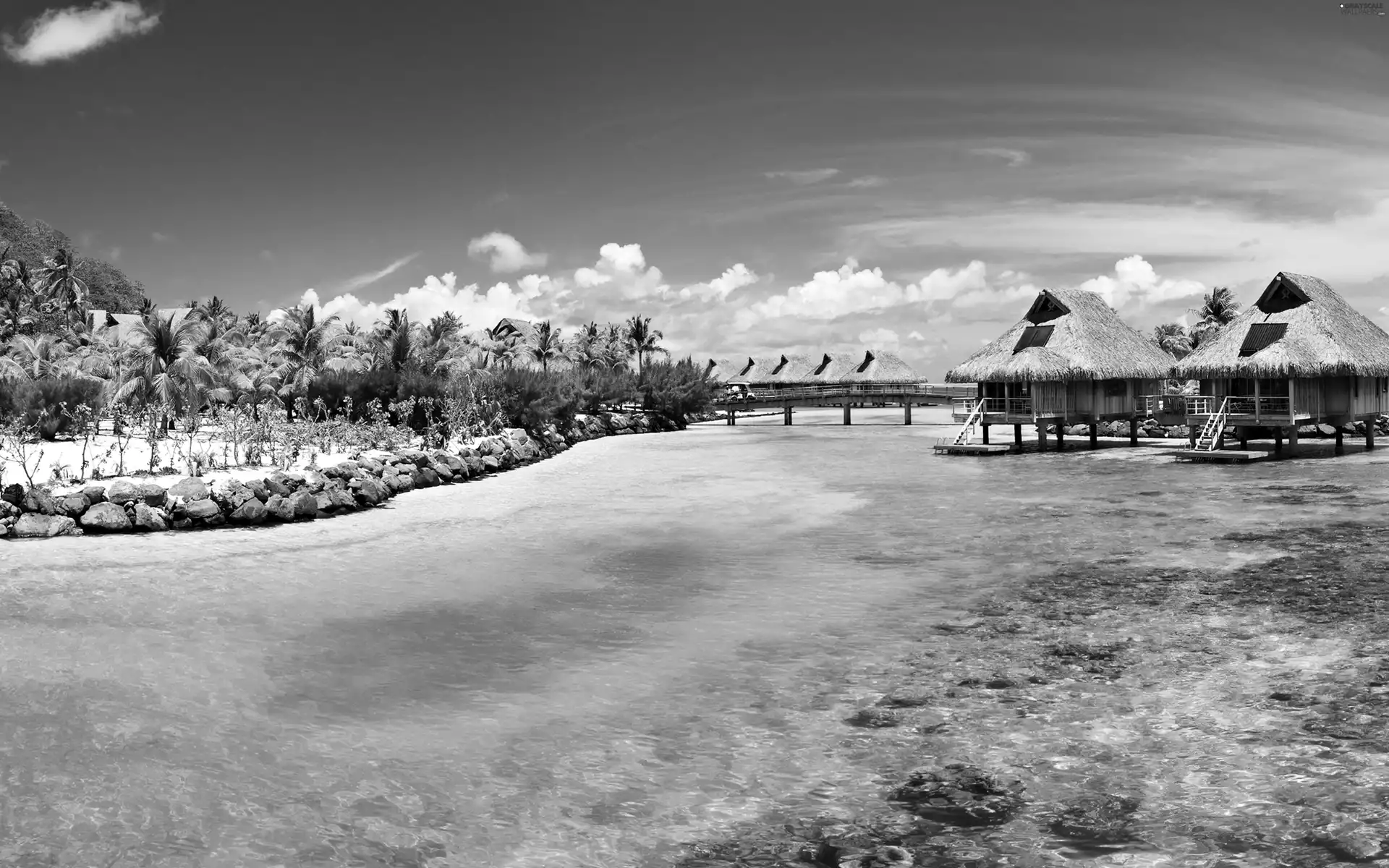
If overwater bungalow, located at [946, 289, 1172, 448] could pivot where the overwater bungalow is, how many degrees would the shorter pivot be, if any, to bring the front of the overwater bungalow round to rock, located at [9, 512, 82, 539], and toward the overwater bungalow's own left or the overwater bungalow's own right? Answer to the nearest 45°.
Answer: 0° — it already faces it

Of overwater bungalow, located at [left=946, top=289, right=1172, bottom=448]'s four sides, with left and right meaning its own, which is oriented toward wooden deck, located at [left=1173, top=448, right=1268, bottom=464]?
left

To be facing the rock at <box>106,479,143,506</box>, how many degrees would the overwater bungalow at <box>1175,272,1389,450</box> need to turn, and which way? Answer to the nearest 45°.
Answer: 0° — it already faces it

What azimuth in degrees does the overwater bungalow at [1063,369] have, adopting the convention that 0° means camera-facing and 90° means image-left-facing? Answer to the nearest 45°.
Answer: approximately 45°

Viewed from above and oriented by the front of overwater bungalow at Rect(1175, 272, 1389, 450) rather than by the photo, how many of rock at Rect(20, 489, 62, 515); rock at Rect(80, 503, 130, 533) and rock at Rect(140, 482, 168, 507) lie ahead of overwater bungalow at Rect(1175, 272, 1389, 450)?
3

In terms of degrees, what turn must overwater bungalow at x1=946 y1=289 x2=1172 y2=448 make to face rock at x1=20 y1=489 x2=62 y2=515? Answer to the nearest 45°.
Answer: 0° — it already faces it

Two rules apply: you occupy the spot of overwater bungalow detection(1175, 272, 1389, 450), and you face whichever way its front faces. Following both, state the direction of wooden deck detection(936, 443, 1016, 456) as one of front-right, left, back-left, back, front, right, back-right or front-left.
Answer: front-right
